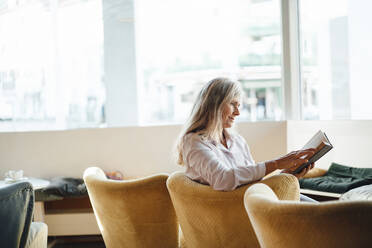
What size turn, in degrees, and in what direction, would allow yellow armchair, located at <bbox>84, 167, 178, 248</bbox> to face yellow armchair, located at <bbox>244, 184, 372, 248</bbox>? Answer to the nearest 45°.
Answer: approximately 90° to its right

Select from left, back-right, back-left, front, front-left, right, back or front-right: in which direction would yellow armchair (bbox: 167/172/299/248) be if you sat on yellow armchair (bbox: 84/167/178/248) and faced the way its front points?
right

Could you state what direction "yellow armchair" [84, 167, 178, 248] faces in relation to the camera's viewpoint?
facing away from the viewer and to the right of the viewer

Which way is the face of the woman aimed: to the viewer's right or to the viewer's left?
to the viewer's right
